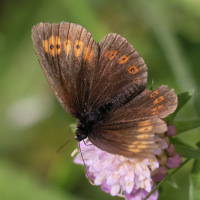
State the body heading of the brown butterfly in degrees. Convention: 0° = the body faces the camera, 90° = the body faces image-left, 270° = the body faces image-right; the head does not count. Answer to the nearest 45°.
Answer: approximately 45°
